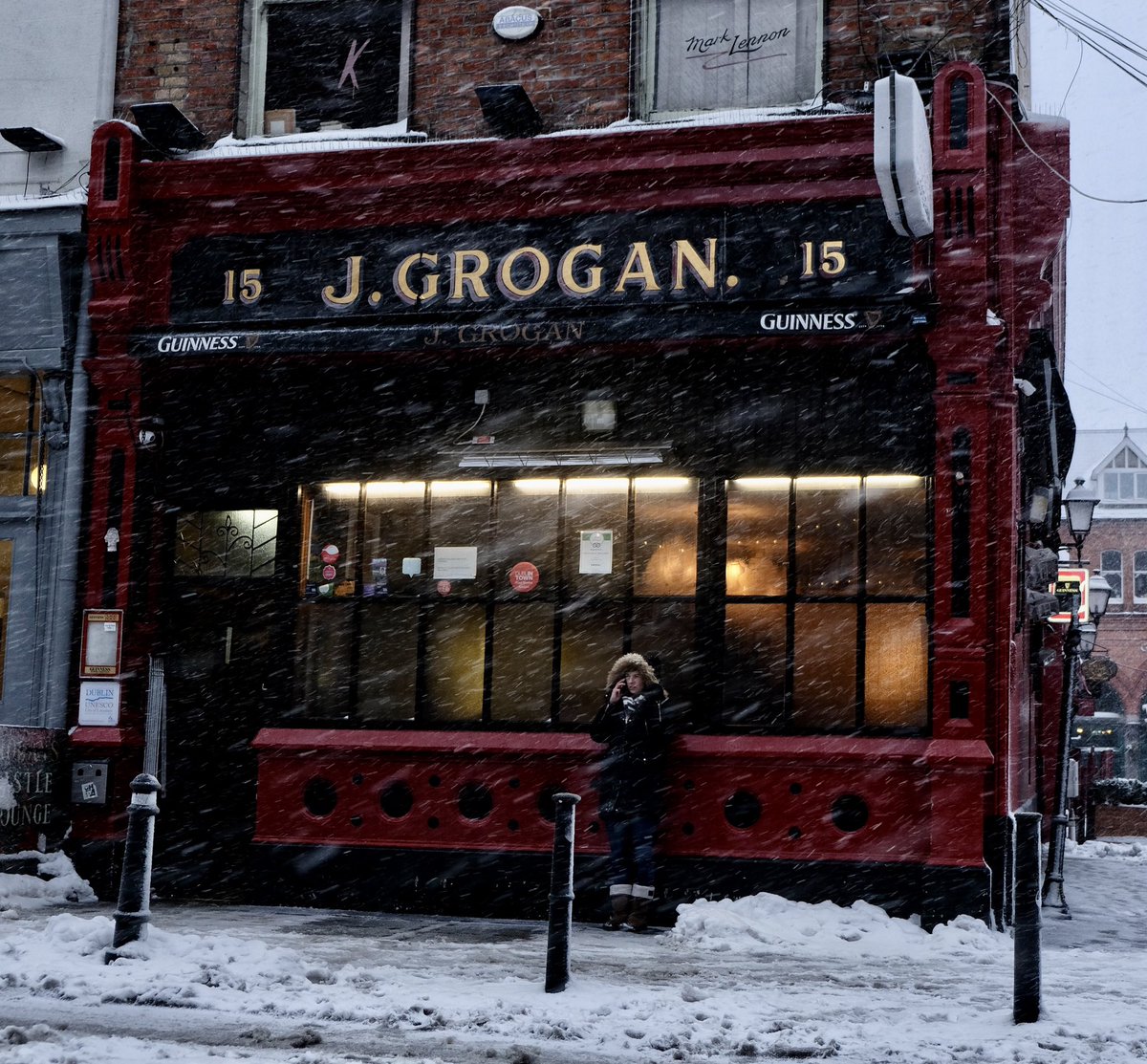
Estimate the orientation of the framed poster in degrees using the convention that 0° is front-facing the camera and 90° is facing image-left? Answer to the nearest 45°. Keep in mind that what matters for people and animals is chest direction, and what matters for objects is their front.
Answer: approximately 0°

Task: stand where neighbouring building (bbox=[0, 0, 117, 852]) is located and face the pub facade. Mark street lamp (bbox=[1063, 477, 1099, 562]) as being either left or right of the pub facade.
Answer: left

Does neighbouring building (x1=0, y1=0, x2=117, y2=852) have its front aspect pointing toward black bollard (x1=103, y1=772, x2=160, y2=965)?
yes

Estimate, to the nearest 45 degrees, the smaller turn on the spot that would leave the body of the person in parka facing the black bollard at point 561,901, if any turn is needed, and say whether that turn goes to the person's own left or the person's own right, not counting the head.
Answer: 0° — they already face it

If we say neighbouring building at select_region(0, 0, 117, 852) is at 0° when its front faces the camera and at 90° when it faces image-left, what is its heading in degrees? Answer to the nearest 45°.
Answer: approximately 0°

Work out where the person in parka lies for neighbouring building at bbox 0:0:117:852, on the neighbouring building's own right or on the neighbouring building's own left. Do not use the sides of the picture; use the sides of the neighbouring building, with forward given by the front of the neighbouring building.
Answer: on the neighbouring building's own left
